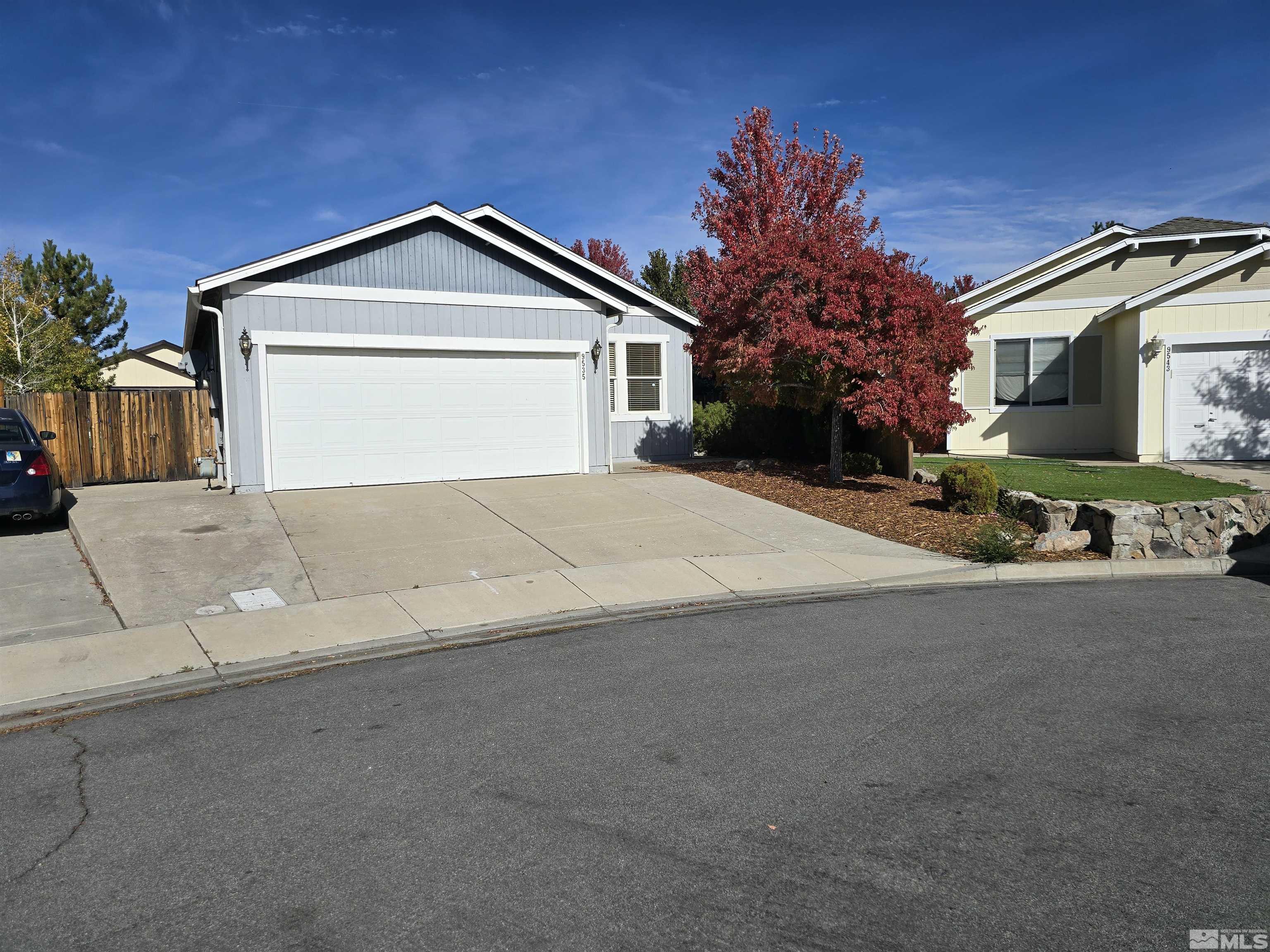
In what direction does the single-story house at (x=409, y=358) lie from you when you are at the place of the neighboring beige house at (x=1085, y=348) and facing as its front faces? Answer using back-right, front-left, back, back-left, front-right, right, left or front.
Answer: front-right

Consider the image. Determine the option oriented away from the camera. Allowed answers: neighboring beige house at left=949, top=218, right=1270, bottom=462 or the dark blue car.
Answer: the dark blue car

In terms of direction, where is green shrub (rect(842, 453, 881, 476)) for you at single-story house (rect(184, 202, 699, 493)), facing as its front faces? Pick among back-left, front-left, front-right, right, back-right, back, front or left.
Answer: left

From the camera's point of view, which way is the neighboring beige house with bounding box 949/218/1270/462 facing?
toward the camera

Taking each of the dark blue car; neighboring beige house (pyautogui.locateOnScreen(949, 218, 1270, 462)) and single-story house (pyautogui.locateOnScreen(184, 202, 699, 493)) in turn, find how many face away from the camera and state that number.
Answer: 1

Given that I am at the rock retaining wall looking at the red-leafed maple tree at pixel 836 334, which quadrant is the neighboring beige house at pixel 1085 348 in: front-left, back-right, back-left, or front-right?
front-right

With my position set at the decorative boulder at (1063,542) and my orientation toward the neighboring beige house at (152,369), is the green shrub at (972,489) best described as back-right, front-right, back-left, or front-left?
front-right

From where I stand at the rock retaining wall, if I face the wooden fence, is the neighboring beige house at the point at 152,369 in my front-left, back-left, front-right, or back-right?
front-right

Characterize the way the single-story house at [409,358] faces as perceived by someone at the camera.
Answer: facing the viewer

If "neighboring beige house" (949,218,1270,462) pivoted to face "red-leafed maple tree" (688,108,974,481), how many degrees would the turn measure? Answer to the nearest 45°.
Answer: approximately 45° to its right

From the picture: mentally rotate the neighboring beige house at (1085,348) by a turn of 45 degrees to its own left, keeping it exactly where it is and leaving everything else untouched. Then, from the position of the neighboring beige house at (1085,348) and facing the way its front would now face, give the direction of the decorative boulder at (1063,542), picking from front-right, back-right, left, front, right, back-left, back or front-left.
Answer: front-right

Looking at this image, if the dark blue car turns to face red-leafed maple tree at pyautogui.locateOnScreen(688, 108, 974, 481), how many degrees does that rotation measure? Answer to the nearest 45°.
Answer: approximately 90° to its right

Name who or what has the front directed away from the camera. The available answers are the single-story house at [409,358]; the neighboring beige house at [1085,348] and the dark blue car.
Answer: the dark blue car

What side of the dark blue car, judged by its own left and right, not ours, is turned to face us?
back

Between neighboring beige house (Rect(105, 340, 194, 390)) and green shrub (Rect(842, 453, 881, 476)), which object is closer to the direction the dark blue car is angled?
the neighboring beige house

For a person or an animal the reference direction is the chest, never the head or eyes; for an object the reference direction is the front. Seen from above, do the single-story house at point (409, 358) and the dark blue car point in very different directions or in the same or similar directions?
very different directions

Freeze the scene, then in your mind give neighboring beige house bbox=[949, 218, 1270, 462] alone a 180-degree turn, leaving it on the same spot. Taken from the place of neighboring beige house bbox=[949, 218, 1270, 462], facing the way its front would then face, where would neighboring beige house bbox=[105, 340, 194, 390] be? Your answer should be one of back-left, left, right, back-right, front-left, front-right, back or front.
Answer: left

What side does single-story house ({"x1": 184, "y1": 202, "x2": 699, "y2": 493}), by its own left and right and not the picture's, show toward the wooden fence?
right
